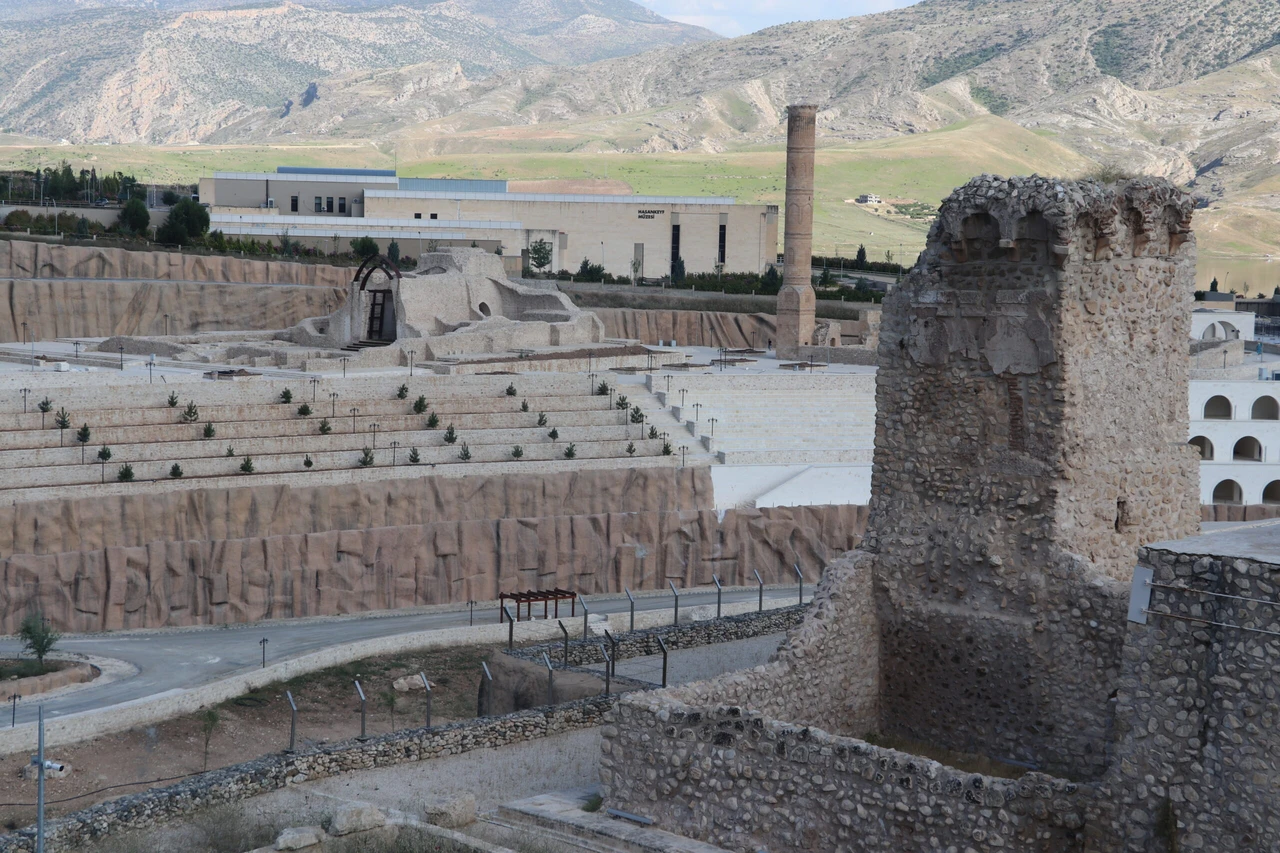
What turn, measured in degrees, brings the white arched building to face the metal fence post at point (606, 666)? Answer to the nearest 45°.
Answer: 0° — it already faces it

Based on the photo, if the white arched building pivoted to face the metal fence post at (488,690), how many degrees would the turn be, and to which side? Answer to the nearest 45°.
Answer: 0° — it already faces it

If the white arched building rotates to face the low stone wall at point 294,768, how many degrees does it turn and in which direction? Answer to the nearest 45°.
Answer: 0° — it already faces it

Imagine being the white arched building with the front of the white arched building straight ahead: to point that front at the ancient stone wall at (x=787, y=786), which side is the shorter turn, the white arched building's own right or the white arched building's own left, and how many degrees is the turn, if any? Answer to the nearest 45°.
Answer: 0° — it already faces it

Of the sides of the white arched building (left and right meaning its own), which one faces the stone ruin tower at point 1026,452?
front

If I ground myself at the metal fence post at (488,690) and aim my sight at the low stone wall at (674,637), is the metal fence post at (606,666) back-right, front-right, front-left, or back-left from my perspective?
front-right

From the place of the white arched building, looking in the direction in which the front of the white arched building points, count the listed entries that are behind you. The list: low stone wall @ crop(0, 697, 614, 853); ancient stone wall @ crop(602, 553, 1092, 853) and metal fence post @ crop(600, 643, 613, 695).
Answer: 0

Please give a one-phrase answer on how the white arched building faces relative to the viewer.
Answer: facing the viewer

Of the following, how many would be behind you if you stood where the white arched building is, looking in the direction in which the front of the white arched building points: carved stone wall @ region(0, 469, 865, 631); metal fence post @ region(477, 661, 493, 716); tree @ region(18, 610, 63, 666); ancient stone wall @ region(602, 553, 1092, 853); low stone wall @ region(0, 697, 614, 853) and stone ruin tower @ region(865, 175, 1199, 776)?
0

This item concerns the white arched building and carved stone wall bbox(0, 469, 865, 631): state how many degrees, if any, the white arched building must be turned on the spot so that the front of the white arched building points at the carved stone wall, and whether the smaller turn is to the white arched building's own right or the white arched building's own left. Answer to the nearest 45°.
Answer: approximately 45° to the white arched building's own right

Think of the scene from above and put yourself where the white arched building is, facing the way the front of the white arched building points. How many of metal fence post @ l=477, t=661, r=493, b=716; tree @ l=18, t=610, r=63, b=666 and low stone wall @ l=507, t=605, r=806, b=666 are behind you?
0

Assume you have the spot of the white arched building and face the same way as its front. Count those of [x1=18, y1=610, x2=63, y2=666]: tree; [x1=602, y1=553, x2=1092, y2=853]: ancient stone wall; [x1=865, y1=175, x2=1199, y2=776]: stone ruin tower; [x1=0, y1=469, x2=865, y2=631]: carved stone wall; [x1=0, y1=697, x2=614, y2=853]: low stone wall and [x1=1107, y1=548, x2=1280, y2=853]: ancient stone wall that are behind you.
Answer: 0

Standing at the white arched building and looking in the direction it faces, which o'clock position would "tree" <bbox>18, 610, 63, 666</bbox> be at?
The tree is roughly at 1 o'clock from the white arched building.

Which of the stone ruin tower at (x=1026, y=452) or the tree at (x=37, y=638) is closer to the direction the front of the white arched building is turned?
the stone ruin tower

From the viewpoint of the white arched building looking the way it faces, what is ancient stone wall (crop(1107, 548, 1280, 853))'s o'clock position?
The ancient stone wall is roughly at 12 o'clock from the white arched building.
